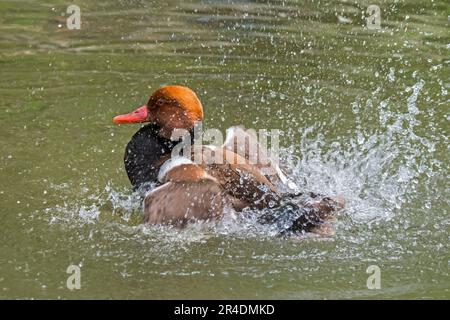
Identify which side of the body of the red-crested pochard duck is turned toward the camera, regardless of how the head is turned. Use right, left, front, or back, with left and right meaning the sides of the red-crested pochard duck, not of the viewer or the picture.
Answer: left
